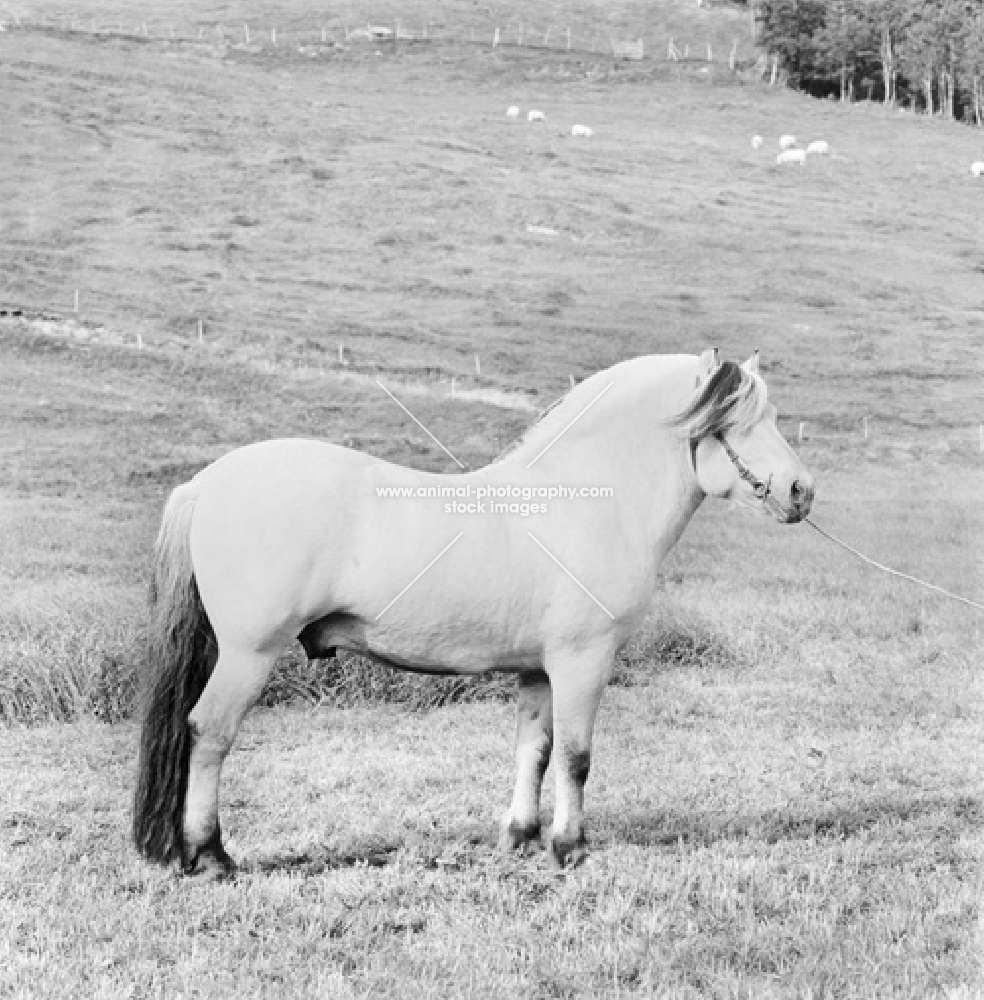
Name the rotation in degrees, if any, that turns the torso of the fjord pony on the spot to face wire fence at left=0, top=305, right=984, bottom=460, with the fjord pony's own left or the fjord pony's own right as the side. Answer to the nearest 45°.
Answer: approximately 90° to the fjord pony's own left

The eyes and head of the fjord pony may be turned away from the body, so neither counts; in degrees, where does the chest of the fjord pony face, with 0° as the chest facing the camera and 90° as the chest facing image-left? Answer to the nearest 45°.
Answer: approximately 270°
